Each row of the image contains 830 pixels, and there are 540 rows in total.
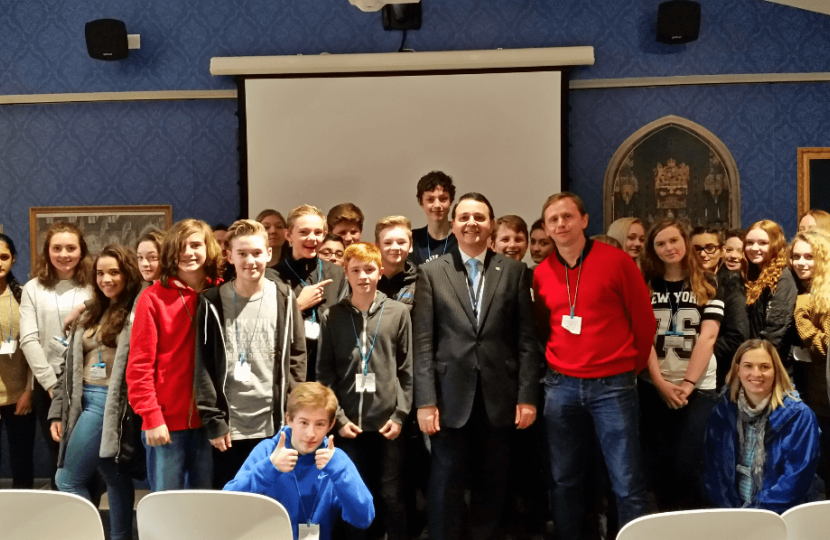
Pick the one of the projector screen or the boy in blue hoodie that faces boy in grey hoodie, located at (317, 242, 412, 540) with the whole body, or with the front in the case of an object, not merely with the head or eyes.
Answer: the projector screen

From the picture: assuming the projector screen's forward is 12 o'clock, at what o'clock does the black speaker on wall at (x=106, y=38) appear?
The black speaker on wall is roughly at 3 o'clock from the projector screen.

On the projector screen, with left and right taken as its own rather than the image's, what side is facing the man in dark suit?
front

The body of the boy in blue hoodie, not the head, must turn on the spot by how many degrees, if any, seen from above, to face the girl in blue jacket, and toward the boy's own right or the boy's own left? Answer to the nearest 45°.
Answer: approximately 90° to the boy's own left

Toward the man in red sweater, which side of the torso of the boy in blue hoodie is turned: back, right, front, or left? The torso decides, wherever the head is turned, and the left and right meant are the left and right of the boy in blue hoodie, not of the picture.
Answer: left

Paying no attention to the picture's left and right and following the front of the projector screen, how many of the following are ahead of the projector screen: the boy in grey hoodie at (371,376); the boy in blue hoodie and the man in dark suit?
3

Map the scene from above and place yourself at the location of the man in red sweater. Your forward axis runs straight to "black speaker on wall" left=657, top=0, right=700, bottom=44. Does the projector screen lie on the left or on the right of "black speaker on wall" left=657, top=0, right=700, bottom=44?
left

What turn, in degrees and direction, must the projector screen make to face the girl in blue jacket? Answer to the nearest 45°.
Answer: approximately 45° to its left

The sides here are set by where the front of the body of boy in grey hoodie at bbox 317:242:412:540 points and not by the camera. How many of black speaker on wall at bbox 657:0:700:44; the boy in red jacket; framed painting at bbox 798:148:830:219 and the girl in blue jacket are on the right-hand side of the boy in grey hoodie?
1

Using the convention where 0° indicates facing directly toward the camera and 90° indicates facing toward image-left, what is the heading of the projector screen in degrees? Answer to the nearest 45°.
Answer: approximately 0°

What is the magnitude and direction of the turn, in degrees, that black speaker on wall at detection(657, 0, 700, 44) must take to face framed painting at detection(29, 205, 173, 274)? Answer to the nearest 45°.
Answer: approximately 90° to its right

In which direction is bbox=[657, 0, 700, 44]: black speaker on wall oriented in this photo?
toward the camera

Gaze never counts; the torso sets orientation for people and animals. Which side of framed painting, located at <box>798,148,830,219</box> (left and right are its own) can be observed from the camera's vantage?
front

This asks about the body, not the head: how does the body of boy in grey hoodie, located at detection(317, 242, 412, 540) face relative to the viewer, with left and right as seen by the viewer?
facing the viewer
